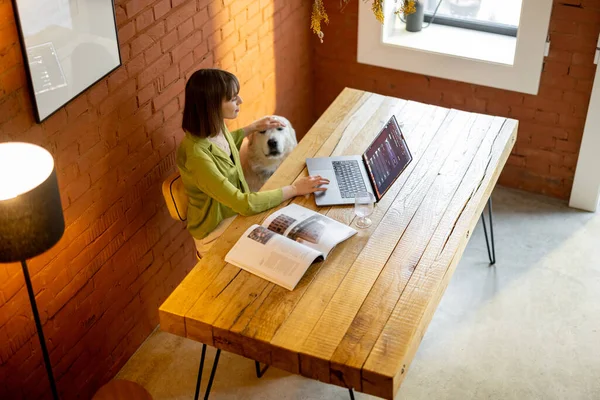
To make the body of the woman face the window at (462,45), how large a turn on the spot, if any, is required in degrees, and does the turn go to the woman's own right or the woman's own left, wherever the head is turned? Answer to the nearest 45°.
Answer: approximately 45° to the woman's own left

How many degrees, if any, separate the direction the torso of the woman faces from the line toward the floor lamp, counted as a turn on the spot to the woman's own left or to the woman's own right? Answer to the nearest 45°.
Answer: approximately 135° to the woman's own right

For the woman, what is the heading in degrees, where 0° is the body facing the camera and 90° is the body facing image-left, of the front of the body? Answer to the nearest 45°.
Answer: approximately 270°

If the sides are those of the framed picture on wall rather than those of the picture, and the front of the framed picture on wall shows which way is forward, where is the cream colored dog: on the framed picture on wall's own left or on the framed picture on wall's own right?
on the framed picture on wall's own left

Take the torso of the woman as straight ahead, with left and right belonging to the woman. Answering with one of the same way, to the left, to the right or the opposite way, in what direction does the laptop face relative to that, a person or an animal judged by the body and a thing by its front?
the opposite way

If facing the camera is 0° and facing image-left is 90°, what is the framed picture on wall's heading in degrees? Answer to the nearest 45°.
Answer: approximately 315°

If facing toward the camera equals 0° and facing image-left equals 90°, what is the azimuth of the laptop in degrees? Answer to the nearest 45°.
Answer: approximately 90°

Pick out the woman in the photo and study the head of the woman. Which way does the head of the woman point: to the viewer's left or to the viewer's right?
to the viewer's right

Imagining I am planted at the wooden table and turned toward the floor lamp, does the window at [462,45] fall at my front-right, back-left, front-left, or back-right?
back-right

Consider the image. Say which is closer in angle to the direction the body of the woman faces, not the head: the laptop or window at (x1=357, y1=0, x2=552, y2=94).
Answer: the laptop

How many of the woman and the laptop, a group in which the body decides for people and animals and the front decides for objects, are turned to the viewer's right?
1

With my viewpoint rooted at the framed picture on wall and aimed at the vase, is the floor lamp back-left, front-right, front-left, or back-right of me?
back-right
